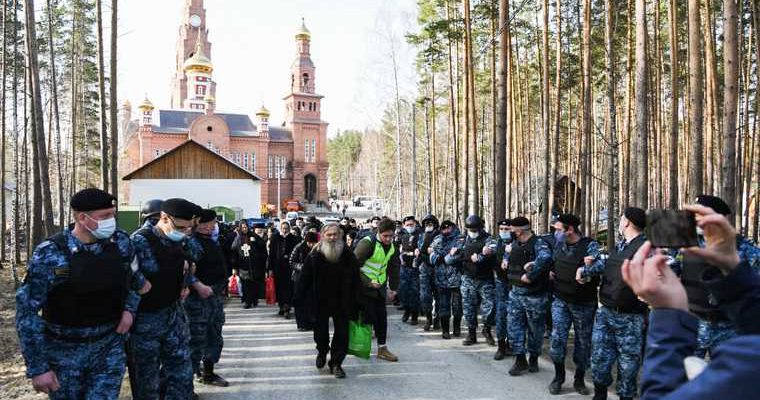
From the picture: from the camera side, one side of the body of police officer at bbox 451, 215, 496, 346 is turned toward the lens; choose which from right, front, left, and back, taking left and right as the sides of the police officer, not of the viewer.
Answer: front

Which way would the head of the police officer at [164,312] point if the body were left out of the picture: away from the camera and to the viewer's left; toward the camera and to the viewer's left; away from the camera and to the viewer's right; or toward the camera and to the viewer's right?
toward the camera and to the viewer's right

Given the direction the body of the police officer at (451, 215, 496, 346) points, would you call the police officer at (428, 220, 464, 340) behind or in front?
behind

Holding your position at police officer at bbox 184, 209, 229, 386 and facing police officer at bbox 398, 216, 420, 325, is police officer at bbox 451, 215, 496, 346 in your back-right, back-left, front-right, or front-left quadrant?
front-right

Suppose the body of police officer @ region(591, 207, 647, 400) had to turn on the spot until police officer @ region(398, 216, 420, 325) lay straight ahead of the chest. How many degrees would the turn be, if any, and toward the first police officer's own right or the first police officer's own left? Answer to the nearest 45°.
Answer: approximately 45° to the first police officer's own right

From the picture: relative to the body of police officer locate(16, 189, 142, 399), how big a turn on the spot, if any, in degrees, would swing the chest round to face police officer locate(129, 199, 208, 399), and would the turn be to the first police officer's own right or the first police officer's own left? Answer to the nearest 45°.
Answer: approximately 90° to the first police officer's own left

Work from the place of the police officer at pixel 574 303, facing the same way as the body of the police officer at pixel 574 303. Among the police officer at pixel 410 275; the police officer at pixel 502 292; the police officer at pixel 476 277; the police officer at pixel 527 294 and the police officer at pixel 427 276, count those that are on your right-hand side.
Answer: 5

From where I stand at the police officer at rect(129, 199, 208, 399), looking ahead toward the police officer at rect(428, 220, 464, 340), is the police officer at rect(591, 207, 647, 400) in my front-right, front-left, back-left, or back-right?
front-right

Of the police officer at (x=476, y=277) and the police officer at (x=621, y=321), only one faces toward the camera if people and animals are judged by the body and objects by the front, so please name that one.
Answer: the police officer at (x=476, y=277)

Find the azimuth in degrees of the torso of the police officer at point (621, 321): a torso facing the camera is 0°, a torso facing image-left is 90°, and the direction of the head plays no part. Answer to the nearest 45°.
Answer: approximately 90°

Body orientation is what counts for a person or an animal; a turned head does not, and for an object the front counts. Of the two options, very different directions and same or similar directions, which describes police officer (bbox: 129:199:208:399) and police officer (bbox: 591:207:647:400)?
very different directions

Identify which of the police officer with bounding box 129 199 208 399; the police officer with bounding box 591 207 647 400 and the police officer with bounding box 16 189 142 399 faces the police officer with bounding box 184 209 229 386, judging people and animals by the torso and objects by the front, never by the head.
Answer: the police officer with bounding box 591 207 647 400

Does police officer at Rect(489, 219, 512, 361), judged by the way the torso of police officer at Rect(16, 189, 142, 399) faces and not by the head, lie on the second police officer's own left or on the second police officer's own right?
on the second police officer's own left

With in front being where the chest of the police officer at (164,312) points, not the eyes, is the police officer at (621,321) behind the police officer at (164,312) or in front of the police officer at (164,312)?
in front

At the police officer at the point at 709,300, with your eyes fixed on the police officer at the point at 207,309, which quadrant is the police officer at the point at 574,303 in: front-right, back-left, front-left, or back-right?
front-right

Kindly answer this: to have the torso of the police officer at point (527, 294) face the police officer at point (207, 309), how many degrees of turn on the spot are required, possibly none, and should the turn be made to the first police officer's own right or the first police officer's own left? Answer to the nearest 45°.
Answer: approximately 45° to the first police officer's own right

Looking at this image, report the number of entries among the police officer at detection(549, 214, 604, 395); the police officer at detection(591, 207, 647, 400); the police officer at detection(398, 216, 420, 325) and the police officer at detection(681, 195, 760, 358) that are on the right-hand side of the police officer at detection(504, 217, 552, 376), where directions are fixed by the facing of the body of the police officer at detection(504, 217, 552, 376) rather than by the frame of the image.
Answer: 1
